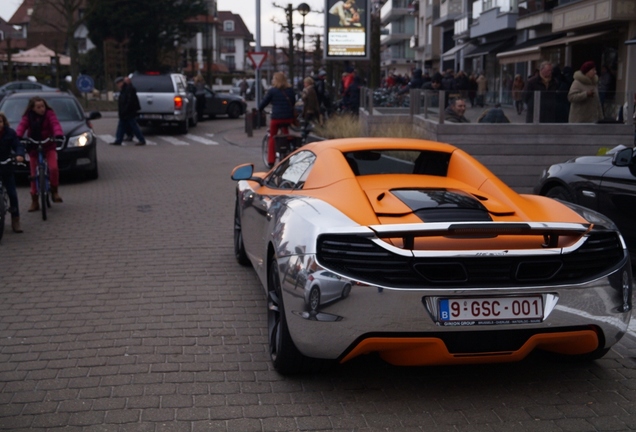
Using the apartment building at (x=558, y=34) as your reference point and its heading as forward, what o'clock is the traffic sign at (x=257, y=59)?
The traffic sign is roughly at 12 o'clock from the apartment building.

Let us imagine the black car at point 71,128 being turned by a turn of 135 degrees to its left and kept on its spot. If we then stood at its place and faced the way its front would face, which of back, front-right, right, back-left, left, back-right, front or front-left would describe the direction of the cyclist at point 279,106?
front-right

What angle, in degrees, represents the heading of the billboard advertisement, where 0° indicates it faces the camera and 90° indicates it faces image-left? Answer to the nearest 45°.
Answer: approximately 0°

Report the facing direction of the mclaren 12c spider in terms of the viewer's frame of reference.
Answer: facing away from the viewer and to the left of the viewer

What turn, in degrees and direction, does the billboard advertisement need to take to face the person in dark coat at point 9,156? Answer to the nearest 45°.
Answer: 0° — it already faces them

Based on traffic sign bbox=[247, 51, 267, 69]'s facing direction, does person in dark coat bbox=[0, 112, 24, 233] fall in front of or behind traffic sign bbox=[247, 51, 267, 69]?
in front

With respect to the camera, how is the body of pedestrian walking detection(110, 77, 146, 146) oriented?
to the viewer's left

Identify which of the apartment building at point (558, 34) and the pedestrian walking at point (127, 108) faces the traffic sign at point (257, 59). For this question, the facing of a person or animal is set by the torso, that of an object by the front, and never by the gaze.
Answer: the apartment building

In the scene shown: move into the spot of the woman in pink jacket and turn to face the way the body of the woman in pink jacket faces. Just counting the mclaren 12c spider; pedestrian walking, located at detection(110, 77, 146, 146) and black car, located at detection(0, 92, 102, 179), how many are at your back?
2

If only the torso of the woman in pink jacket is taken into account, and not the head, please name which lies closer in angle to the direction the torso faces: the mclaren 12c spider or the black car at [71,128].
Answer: the mclaren 12c spider
